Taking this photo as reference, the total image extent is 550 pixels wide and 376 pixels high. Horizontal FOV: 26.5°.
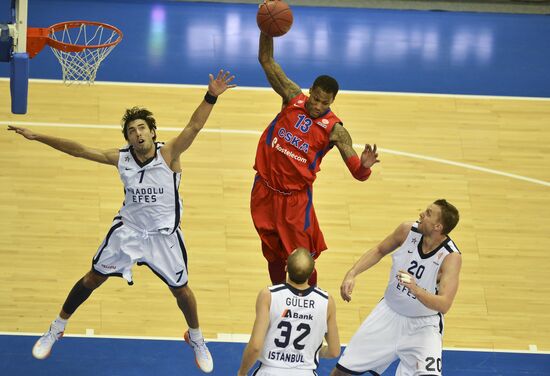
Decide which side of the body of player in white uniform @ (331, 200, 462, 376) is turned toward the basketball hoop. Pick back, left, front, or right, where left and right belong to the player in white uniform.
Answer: right

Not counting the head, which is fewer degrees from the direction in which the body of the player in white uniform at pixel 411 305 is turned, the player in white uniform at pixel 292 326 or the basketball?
the player in white uniform

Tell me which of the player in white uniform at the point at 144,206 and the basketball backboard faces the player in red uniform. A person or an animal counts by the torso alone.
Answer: the basketball backboard

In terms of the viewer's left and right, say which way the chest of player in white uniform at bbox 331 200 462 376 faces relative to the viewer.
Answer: facing the viewer and to the left of the viewer

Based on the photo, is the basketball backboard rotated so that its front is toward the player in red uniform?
yes

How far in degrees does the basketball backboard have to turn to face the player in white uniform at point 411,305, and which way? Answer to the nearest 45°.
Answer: approximately 45° to its right

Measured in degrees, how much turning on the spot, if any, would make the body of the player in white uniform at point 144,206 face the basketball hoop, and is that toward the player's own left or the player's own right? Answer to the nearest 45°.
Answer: approximately 180°

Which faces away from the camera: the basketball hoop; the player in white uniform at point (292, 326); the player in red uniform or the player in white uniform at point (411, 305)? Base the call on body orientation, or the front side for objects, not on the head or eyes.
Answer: the player in white uniform at point (292, 326)

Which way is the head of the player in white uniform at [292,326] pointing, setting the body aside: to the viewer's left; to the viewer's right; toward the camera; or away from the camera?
away from the camera

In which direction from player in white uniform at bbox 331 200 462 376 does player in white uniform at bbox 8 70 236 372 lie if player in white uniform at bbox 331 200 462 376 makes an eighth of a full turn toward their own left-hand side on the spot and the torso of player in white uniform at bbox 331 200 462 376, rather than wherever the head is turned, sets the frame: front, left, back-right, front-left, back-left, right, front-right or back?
right

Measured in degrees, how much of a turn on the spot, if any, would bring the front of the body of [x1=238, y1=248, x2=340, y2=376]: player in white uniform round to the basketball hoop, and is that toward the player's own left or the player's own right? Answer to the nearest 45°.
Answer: approximately 45° to the player's own left

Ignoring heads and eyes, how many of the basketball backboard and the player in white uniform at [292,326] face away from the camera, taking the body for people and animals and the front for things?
1

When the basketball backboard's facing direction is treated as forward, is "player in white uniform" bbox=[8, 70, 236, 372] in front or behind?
in front

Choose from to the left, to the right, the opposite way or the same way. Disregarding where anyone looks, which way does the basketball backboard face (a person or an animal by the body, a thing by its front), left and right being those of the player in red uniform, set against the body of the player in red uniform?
to the left

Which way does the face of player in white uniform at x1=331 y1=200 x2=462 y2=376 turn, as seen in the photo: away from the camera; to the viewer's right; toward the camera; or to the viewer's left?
to the viewer's left

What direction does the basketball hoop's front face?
to the viewer's right

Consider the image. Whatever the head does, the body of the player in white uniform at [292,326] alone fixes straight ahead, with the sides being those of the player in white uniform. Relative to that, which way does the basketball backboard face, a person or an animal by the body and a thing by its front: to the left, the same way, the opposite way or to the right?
to the right

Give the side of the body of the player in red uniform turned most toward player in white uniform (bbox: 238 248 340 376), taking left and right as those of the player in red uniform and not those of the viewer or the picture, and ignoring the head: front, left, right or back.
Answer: front
